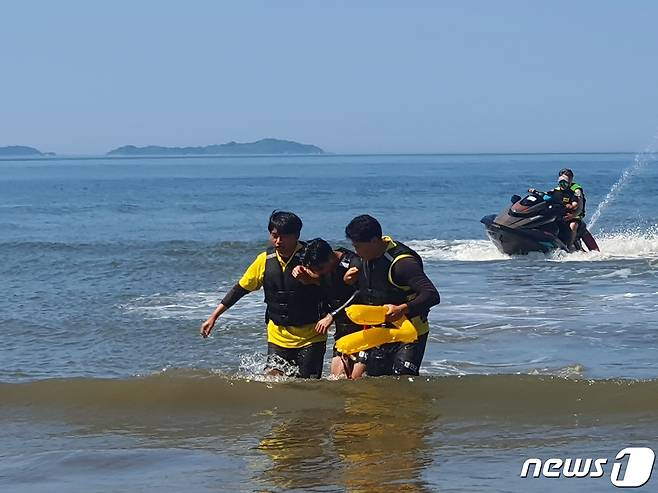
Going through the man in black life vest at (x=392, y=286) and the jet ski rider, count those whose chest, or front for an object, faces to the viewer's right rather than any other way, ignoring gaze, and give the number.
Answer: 0

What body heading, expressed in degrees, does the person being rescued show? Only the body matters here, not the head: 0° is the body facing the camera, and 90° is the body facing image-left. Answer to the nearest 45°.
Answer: approximately 45°

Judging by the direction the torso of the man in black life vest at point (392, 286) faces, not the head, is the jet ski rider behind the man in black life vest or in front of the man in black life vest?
behind

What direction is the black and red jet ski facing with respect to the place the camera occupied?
facing the viewer and to the left of the viewer

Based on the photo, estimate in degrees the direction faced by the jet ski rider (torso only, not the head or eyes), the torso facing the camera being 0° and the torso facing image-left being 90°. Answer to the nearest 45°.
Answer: approximately 45°

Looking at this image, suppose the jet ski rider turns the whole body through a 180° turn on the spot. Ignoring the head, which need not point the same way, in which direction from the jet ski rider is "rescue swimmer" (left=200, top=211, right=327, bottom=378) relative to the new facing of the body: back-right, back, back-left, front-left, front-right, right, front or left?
back-right

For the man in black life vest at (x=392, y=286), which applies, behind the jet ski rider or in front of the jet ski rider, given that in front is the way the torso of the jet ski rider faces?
in front

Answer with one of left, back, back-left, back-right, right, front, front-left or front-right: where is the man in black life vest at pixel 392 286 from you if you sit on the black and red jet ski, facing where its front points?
front-left

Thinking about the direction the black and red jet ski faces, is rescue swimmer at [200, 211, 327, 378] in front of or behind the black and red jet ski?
in front

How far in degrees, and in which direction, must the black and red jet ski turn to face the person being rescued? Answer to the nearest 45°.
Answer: approximately 45° to its left
